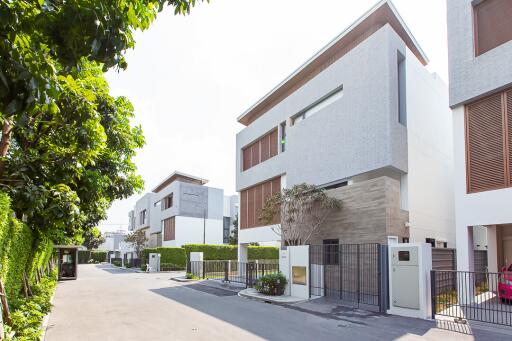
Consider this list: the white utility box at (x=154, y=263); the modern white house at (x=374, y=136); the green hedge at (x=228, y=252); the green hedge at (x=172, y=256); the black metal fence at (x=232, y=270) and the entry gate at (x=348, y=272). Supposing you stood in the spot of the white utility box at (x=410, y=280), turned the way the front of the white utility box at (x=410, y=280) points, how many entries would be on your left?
0

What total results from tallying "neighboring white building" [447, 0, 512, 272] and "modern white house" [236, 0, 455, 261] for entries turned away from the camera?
0

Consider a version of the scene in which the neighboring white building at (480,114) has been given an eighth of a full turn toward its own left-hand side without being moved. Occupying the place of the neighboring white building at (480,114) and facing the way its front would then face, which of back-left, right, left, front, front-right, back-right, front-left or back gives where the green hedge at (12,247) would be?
front-right

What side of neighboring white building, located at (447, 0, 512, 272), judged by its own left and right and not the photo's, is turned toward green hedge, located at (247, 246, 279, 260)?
right

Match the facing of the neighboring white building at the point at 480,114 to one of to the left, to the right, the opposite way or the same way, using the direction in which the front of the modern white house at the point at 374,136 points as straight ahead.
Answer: the same way

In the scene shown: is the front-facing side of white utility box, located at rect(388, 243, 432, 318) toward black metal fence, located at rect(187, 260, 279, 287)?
no

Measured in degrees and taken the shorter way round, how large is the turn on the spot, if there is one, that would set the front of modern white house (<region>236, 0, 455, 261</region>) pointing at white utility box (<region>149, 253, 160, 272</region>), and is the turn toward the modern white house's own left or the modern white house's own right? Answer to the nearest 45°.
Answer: approximately 90° to the modern white house's own right

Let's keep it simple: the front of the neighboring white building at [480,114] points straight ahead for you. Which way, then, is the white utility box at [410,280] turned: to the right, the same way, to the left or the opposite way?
the same way

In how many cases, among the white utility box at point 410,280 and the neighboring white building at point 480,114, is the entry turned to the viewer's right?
0

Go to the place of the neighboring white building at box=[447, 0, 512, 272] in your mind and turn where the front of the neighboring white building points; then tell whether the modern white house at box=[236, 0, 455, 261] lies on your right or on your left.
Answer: on your right

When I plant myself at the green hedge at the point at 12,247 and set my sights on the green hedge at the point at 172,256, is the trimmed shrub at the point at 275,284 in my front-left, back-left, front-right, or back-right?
front-right

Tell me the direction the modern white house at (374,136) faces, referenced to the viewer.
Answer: facing the viewer and to the left of the viewer

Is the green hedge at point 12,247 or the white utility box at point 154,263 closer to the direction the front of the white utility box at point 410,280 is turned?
the green hedge

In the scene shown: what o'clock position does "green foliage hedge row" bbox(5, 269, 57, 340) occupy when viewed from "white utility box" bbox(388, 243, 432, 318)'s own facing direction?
The green foliage hedge row is roughly at 12 o'clock from the white utility box.

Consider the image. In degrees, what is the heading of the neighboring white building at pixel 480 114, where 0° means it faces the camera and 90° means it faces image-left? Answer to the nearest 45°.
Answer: approximately 45°

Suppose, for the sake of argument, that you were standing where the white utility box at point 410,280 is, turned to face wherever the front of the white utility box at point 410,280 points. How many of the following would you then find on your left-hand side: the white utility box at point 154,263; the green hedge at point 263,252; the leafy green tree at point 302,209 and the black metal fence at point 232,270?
0
